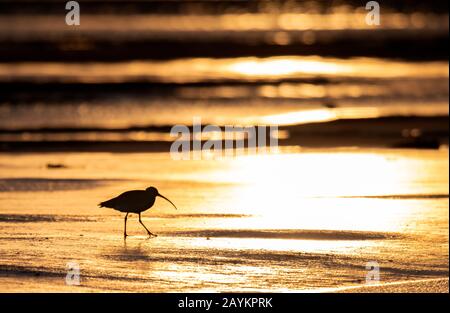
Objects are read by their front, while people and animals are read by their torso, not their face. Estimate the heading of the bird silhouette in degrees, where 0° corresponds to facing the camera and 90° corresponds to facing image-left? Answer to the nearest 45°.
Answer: approximately 270°
